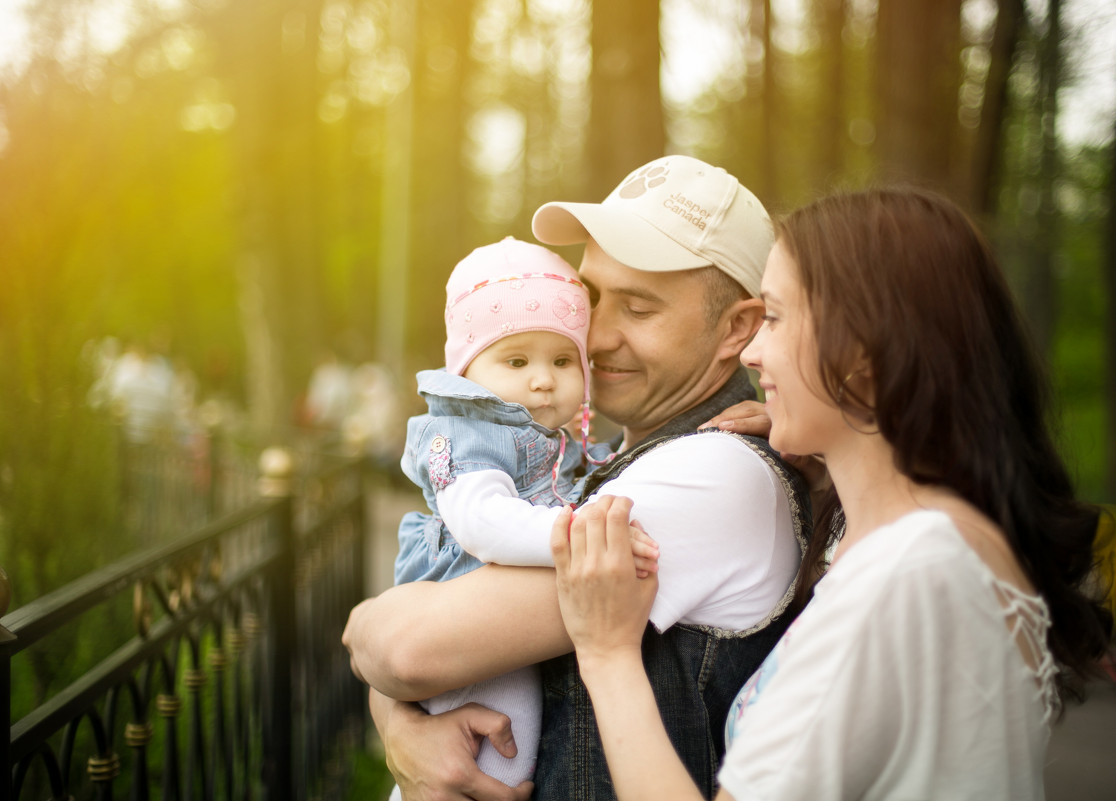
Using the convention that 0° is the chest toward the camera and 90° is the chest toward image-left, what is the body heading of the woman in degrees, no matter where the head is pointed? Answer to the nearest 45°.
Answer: approximately 90°

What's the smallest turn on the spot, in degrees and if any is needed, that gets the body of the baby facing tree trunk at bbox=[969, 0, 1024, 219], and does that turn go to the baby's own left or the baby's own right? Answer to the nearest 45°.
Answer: approximately 90° to the baby's own left

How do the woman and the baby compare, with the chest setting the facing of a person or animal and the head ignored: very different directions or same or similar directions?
very different directions

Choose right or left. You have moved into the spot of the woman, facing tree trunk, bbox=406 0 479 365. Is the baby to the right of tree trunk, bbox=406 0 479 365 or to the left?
left

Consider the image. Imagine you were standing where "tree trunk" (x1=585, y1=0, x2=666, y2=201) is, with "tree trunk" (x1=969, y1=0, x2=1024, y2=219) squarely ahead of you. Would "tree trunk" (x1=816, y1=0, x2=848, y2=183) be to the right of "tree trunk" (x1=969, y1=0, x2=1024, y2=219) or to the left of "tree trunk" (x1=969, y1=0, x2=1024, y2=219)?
left

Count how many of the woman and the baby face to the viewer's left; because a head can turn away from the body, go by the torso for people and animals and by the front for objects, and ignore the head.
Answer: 1

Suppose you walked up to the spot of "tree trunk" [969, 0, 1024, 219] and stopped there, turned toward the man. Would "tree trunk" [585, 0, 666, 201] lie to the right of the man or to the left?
right
